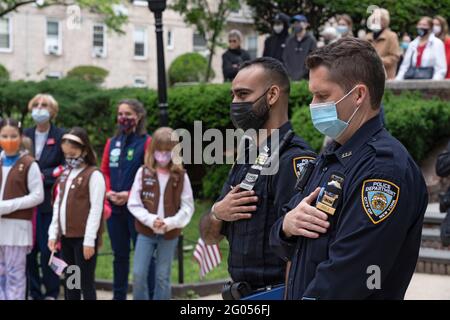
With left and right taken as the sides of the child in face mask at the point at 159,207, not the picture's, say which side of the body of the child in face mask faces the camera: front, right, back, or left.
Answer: front

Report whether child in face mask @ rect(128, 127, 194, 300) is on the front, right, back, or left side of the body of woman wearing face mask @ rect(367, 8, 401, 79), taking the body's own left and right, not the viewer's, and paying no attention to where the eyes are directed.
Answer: front

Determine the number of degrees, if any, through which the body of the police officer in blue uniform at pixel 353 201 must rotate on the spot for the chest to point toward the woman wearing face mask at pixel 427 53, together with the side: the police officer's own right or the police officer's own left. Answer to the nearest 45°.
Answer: approximately 135° to the police officer's own right

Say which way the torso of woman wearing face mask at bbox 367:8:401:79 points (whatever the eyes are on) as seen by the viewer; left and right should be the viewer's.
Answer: facing the viewer and to the left of the viewer

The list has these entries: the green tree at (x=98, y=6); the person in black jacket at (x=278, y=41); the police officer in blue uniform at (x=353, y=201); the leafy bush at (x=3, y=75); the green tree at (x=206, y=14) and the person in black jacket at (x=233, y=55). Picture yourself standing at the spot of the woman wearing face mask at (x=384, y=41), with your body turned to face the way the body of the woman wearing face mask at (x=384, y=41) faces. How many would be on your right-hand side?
5

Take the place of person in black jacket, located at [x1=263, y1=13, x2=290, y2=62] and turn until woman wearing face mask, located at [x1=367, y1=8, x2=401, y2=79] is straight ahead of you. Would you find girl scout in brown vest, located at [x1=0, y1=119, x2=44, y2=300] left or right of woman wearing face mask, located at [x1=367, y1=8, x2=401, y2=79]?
right

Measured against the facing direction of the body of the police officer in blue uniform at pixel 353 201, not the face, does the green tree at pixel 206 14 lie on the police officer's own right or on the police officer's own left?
on the police officer's own right

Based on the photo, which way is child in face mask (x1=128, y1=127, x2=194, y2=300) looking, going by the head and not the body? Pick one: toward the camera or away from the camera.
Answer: toward the camera

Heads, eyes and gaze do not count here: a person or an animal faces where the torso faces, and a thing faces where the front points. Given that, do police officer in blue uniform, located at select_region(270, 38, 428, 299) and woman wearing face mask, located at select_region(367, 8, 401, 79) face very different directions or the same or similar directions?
same or similar directions

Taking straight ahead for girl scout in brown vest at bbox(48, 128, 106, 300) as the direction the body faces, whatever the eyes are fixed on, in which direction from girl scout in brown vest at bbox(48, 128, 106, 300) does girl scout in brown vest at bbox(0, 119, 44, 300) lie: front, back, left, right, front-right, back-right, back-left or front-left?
right

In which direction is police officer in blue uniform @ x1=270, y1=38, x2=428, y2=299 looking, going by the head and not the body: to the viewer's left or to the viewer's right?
to the viewer's left

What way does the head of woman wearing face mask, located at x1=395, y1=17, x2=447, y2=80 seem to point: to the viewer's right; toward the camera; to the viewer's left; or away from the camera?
toward the camera

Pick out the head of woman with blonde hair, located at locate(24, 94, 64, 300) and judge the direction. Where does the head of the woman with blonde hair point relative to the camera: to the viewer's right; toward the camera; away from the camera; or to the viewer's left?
toward the camera

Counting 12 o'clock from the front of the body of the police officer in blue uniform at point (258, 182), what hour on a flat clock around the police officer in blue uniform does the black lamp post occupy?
The black lamp post is roughly at 4 o'clock from the police officer in blue uniform.
